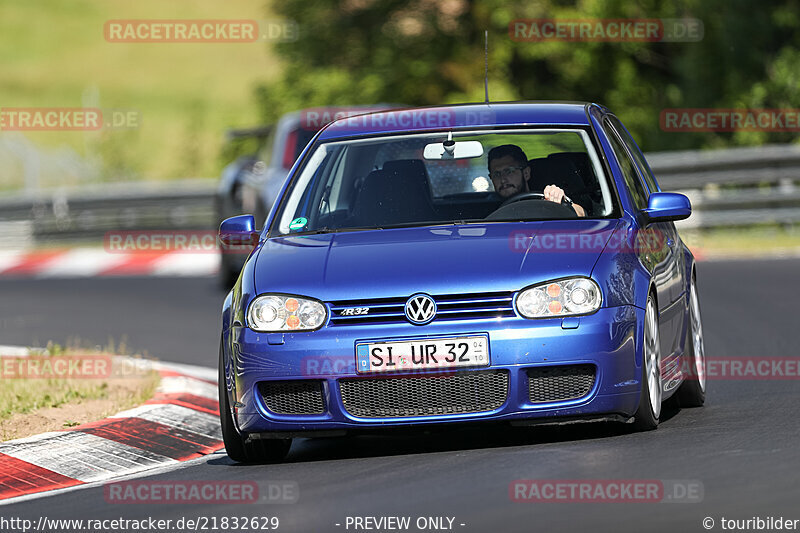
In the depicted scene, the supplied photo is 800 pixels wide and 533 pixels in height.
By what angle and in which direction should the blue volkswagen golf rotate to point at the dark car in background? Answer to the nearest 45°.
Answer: approximately 180°

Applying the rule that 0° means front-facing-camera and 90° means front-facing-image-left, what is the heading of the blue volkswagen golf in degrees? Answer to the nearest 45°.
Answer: approximately 0°
